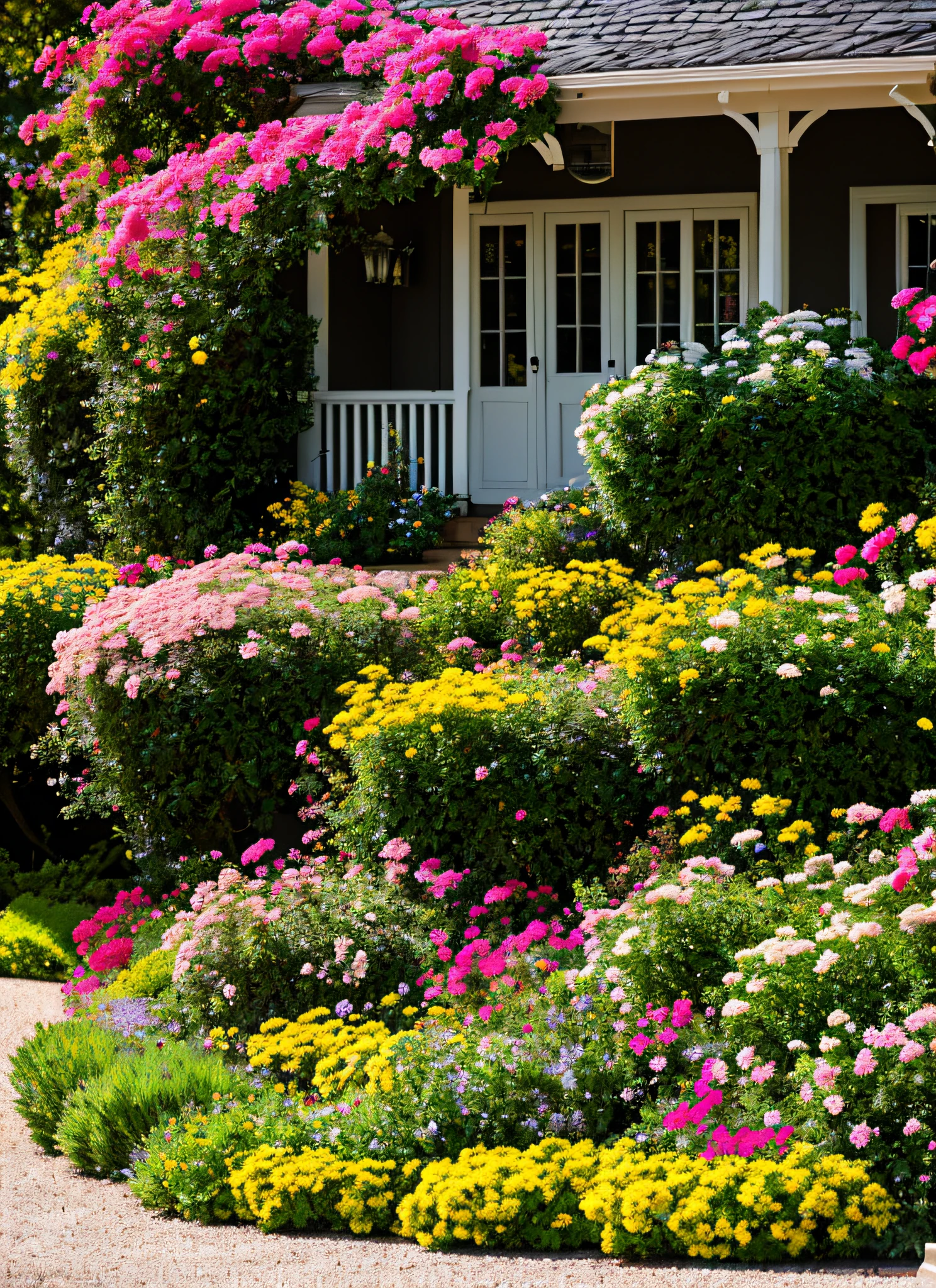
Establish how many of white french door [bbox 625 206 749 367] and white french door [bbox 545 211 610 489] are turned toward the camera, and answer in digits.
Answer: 2
